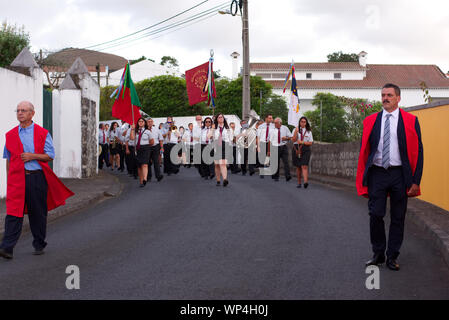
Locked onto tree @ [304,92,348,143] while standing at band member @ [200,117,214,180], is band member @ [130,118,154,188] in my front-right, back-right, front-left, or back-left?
back-left

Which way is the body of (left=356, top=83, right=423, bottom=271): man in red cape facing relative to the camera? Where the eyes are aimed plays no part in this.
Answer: toward the camera

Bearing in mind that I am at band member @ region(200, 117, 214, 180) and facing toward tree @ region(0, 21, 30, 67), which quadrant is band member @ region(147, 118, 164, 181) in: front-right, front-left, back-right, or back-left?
front-left

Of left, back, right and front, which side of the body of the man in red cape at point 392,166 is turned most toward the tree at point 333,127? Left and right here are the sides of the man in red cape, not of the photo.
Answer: back

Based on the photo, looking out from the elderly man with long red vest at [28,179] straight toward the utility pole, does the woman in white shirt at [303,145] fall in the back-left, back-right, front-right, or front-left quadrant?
front-right

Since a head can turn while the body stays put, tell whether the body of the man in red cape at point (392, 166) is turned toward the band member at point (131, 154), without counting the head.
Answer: no

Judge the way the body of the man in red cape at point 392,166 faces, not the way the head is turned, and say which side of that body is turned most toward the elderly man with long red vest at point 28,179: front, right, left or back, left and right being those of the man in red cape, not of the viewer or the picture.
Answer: right

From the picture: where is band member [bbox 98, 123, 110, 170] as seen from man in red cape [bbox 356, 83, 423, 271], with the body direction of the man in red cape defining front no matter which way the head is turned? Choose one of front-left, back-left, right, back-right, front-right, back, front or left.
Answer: back-right

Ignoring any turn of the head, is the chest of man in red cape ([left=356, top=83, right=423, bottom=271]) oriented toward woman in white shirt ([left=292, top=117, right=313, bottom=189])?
no

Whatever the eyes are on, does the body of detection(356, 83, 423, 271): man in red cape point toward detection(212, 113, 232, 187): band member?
no

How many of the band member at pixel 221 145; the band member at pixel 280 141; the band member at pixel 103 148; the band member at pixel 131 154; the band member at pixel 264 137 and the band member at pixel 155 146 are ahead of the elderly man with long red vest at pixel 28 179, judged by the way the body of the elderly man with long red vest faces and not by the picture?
0

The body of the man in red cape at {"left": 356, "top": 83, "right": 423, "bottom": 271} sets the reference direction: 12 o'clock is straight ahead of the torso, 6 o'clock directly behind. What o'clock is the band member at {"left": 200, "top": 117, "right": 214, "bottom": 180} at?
The band member is roughly at 5 o'clock from the man in red cape.

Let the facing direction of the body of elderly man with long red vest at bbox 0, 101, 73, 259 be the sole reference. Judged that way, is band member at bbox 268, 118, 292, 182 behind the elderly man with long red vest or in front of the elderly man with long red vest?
behind
